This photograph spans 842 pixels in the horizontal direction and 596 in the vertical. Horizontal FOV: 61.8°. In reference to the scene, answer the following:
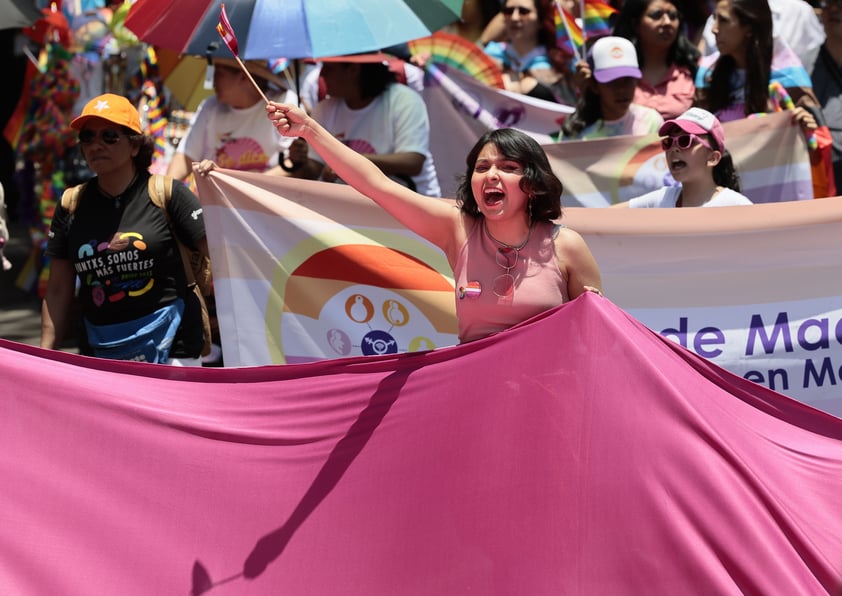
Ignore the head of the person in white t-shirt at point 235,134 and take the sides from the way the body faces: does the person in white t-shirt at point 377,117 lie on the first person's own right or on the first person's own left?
on the first person's own left

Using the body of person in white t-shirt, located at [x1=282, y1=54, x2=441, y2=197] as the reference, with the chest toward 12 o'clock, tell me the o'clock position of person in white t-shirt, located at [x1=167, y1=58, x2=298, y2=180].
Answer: person in white t-shirt, located at [x1=167, y1=58, x2=298, y2=180] is roughly at 2 o'clock from person in white t-shirt, located at [x1=282, y1=54, x2=441, y2=197].

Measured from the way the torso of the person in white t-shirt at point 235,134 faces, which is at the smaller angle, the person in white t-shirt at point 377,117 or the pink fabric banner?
the pink fabric banner

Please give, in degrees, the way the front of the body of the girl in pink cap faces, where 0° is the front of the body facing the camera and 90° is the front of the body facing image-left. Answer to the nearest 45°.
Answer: approximately 45°

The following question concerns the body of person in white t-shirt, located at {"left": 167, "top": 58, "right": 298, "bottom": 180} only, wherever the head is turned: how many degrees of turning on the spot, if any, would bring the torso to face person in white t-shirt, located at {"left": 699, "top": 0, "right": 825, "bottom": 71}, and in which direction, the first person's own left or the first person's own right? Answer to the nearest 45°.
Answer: approximately 90° to the first person's own left

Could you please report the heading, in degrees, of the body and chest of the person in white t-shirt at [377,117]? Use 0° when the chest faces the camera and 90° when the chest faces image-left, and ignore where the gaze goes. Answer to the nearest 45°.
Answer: approximately 45°

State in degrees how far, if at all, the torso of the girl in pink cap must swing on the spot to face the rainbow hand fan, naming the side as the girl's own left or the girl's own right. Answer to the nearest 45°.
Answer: approximately 90° to the girl's own right

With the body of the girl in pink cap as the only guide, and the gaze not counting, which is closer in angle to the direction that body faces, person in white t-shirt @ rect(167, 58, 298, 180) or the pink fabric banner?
the pink fabric banner
